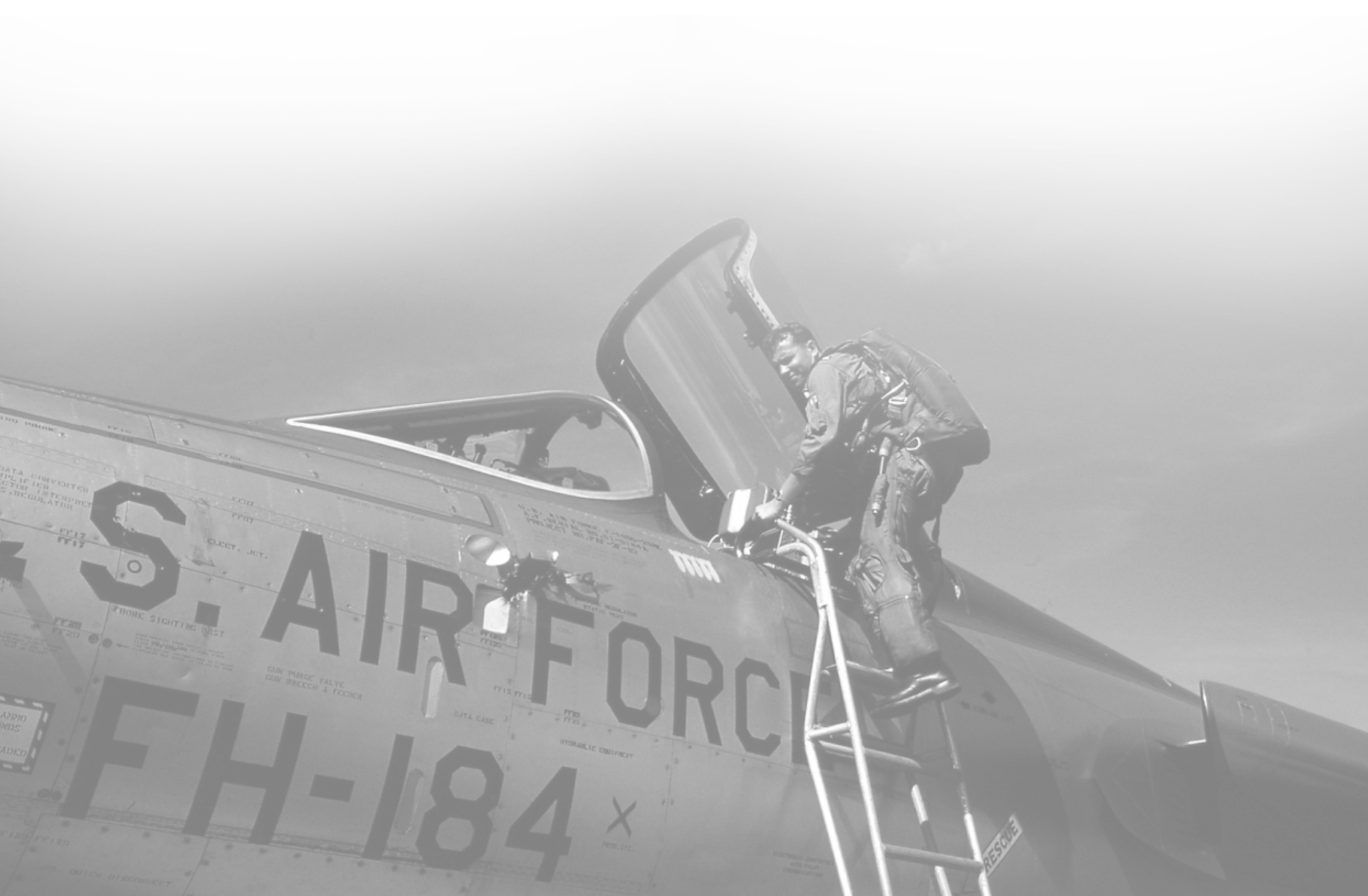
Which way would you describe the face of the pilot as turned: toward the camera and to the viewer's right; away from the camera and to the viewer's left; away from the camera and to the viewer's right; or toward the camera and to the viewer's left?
toward the camera and to the viewer's left

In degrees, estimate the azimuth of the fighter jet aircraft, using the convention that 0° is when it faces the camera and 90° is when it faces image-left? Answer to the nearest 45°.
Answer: approximately 45°

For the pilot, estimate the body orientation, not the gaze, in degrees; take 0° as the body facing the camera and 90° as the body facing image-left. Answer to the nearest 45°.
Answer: approximately 90°
